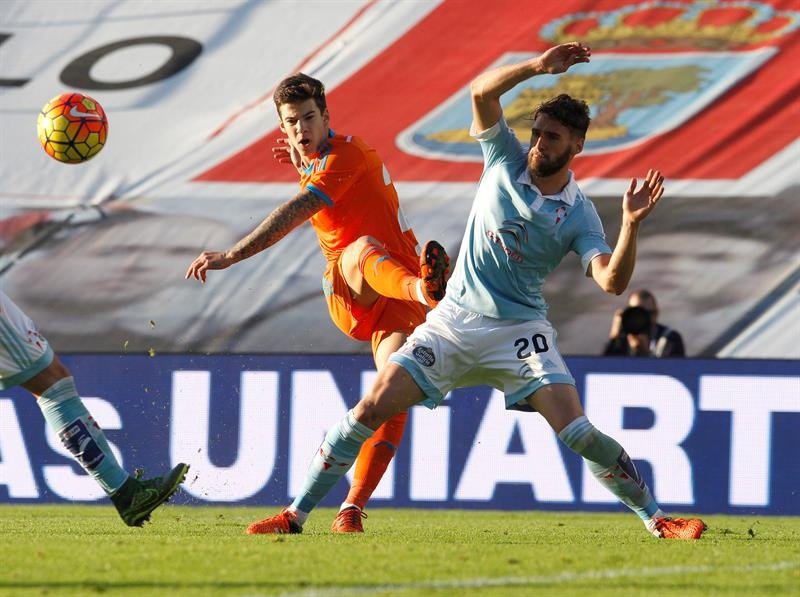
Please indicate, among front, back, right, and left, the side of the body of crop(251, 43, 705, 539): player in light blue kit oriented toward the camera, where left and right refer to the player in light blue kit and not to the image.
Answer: front

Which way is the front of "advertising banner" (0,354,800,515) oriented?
toward the camera

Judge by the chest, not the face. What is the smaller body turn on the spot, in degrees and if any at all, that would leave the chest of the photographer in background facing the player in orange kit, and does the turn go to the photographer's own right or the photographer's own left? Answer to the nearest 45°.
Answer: approximately 45° to the photographer's own right

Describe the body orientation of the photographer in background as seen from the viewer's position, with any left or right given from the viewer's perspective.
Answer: facing the viewer

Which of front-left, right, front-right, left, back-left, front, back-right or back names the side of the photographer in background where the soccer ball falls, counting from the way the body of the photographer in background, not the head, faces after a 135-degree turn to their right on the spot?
left

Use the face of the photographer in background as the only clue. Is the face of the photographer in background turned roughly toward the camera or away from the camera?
toward the camera

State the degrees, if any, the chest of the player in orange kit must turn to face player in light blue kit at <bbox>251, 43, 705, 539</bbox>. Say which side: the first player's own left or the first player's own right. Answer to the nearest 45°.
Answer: approximately 90° to the first player's own left

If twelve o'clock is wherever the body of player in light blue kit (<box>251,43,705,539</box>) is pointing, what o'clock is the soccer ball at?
The soccer ball is roughly at 4 o'clock from the player in light blue kit.

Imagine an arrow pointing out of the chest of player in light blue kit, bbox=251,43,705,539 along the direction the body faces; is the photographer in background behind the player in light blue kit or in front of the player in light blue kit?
behind

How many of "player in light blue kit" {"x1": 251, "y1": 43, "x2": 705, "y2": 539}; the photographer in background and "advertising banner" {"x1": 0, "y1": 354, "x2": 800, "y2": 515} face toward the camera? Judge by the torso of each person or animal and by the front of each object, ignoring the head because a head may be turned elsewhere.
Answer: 3

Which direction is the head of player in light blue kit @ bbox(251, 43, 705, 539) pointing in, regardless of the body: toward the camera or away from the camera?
toward the camera

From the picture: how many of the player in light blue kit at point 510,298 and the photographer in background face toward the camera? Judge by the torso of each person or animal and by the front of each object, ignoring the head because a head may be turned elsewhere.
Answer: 2

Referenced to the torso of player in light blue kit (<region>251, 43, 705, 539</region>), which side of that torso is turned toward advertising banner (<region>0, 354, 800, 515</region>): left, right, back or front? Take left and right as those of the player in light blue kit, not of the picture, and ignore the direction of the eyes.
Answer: back

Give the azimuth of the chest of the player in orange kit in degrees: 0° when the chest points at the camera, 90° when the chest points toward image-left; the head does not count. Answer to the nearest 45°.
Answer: approximately 45°
